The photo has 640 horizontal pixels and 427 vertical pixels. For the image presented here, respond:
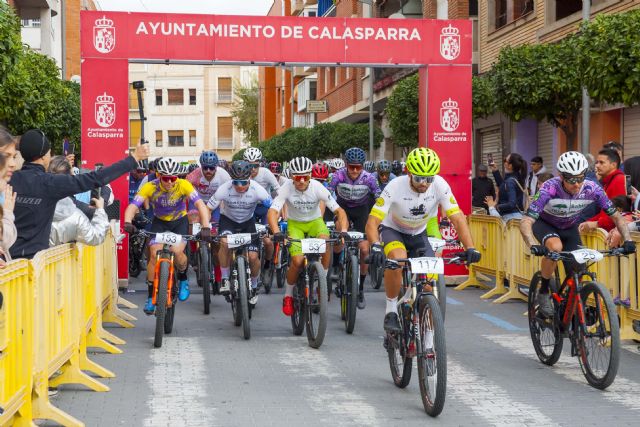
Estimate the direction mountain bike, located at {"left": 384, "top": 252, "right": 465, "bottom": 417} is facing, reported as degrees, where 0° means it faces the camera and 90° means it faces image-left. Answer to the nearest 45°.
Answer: approximately 0°

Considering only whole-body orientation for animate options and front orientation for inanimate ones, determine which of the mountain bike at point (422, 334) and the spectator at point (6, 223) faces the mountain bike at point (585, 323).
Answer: the spectator

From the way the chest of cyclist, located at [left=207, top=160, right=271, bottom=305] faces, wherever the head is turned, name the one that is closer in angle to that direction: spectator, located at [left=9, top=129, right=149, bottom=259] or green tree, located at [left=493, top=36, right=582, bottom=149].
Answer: the spectator

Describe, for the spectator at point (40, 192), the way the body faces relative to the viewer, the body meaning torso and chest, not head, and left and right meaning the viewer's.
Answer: facing away from the viewer and to the right of the viewer

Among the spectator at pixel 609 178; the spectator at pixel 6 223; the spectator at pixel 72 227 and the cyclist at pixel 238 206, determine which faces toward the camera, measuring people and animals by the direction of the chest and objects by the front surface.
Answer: the cyclist

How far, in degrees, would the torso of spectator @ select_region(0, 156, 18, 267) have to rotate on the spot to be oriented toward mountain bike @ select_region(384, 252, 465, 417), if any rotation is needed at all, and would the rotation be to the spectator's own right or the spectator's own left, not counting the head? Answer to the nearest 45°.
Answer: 0° — they already face it

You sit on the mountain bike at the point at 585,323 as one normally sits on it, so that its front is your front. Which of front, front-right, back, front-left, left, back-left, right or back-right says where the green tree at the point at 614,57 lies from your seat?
back-left

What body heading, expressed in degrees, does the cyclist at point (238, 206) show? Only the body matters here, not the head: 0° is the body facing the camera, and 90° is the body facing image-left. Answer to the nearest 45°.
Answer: approximately 0°

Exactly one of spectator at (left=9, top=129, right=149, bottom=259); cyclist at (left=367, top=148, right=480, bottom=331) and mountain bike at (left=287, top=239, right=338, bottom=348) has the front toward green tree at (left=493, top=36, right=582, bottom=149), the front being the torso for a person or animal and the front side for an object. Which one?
the spectator

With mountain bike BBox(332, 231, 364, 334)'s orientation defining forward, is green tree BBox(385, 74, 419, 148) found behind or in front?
behind

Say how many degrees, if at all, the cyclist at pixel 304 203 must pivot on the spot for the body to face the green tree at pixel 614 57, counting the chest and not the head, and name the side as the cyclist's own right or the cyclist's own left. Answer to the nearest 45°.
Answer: approximately 135° to the cyclist's own left
